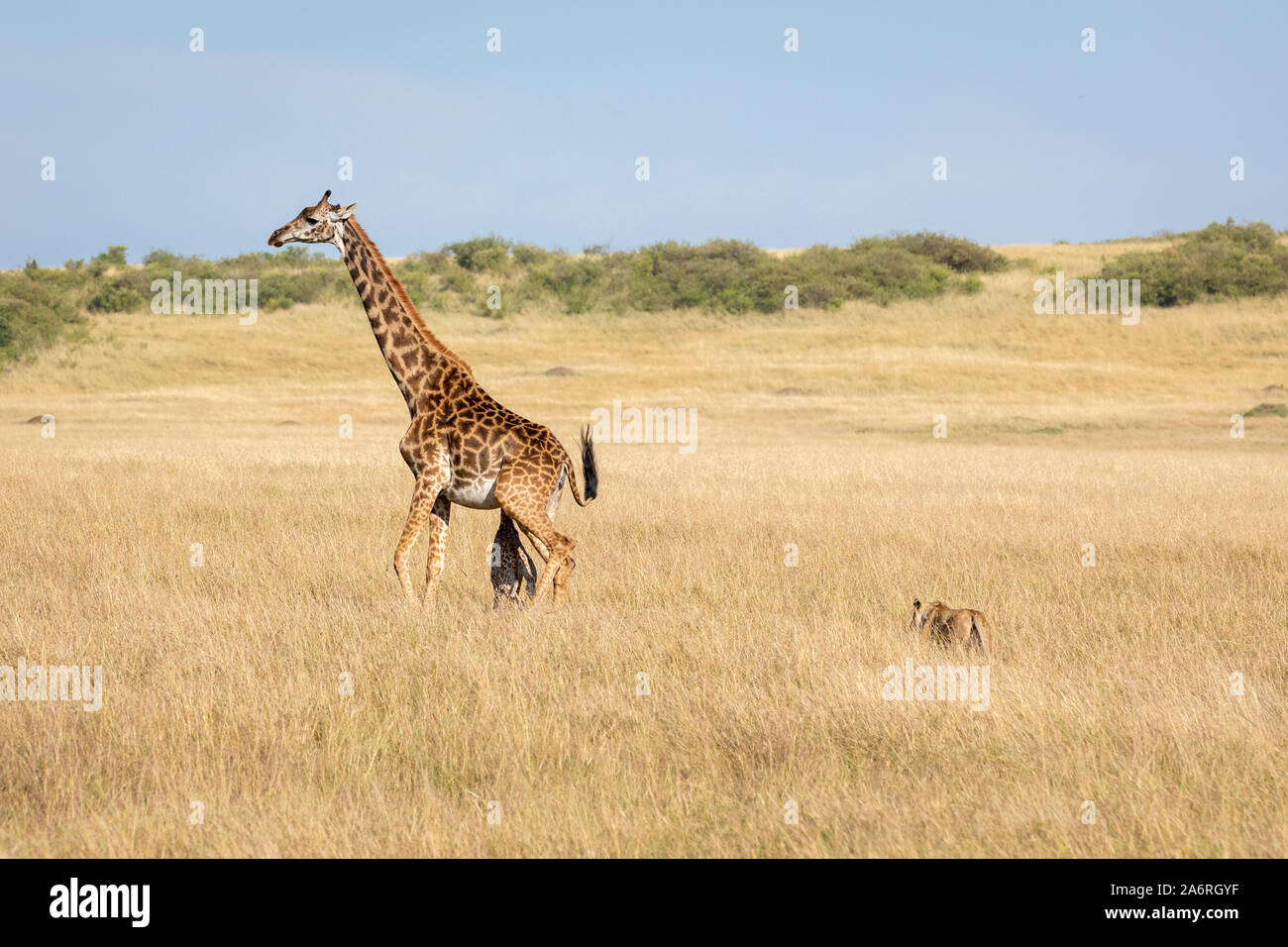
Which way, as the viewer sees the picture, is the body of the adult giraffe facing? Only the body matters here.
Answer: to the viewer's left

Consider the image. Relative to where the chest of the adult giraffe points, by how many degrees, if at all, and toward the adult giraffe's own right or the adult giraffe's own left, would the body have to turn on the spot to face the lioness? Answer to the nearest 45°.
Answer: approximately 135° to the adult giraffe's own left
